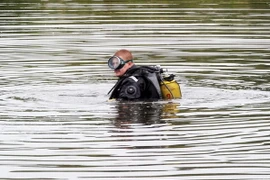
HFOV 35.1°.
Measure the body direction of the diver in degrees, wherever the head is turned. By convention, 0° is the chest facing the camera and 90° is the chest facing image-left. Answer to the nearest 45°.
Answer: approximately 90°

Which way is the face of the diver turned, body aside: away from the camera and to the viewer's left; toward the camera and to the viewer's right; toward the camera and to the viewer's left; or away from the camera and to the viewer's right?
toward the camera and to the viewer's left
